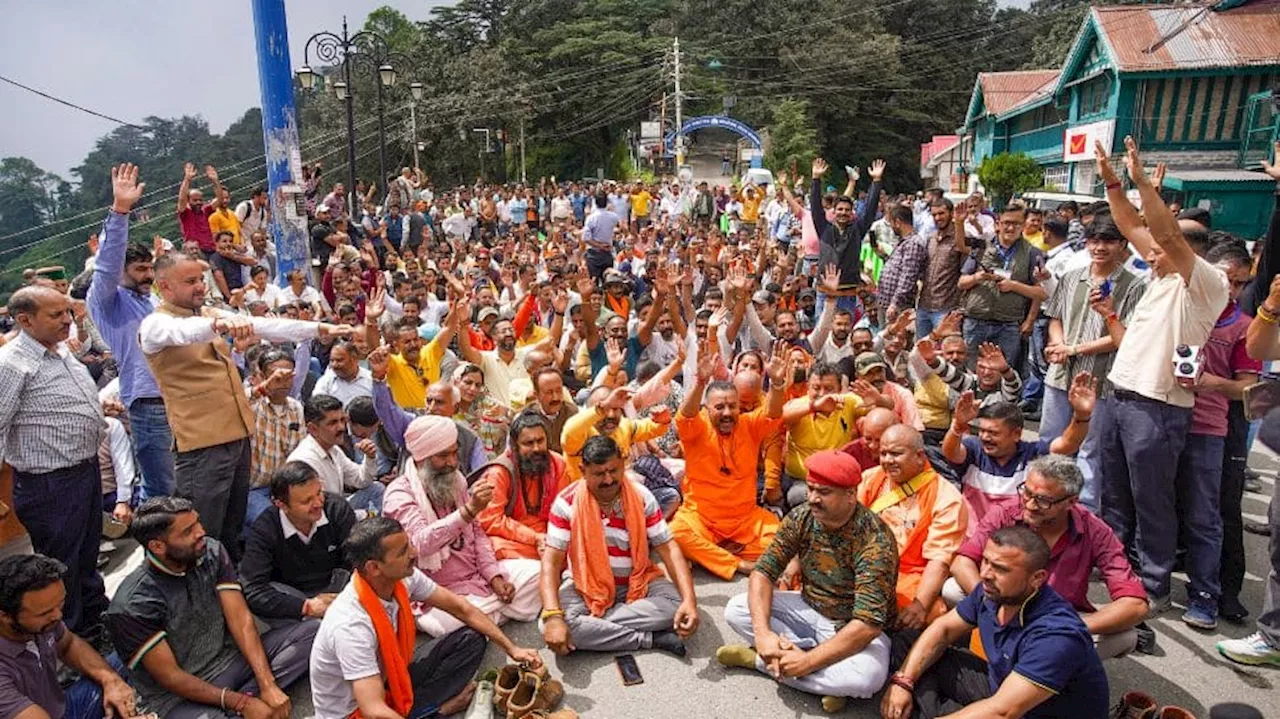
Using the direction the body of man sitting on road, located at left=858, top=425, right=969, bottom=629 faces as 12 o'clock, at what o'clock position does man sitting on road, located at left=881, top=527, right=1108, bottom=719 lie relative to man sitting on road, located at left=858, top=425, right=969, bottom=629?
man sitting on road, located at left=881, top=527, right=1108, bottom=719 is roughly at 10 o'clock from man sitting on road, located at left=858, top=425, right=969, bottom=629.

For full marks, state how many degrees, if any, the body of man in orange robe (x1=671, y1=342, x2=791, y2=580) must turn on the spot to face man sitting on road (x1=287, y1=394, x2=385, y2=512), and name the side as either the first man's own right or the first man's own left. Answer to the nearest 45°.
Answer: approximately 90° to the first man's own right

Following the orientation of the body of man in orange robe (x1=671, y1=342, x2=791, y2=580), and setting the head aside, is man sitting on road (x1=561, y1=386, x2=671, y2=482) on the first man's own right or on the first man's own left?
on the first man's own right

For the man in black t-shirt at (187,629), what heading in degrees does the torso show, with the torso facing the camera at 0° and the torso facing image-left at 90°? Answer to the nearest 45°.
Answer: approximately 315°

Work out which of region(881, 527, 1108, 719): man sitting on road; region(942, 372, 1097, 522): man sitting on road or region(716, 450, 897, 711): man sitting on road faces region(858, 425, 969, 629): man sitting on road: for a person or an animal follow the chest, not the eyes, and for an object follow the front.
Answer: region(942, 372, 1097, 522): man sitting on road

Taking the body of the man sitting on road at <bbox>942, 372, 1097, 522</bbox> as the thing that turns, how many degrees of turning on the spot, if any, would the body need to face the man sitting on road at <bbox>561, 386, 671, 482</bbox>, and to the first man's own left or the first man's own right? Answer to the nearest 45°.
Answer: approximately 45° to the first man's own right

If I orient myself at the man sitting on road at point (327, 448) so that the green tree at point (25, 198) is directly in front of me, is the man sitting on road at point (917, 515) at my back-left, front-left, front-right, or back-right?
back-right

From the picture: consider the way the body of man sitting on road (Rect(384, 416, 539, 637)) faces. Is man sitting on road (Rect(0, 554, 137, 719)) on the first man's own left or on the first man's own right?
on the first man's own right

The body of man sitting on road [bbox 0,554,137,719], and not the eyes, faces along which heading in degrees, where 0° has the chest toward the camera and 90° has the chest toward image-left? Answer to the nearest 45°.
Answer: approximately 315°
